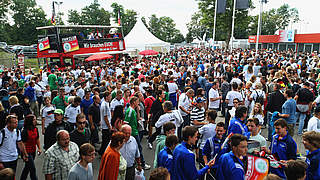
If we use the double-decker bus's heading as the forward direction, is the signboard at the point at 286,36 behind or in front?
behind

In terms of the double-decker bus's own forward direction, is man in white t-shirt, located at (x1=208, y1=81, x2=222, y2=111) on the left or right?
on its left

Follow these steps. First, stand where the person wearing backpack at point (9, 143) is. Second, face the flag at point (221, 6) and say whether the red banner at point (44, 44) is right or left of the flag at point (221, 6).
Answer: left

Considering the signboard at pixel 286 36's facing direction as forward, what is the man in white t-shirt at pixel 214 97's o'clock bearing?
The man in white t-shirt is roughly at 12 o'clock from the signboard.

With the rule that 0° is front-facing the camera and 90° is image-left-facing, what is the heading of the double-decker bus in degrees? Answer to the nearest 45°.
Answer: approximately 45°

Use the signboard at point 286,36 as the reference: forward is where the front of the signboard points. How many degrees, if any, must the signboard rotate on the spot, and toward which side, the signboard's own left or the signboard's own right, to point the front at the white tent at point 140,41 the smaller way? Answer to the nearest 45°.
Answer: approximately 45° to the signboard's own right

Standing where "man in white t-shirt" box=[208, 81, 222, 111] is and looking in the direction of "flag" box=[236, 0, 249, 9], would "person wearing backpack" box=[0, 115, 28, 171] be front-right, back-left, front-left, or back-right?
back-left

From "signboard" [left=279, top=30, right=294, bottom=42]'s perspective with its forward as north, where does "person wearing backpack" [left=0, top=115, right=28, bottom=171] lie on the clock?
The person wearing backpack is roughly at 12 o'clock from the signboard.
